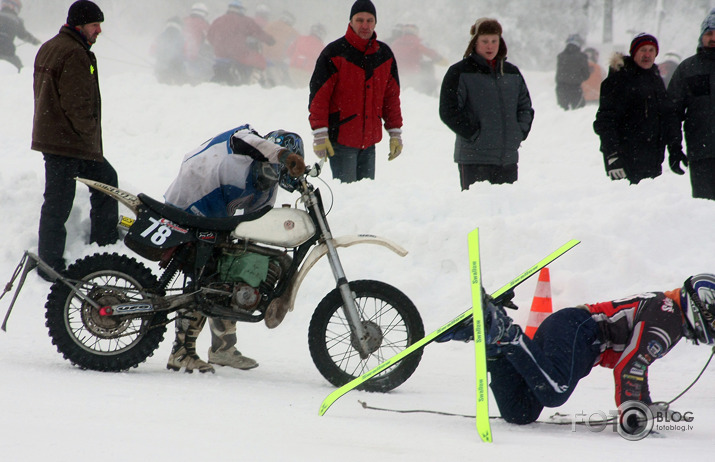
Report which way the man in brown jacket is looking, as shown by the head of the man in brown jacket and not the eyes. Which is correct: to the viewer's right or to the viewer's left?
to the viewer's right

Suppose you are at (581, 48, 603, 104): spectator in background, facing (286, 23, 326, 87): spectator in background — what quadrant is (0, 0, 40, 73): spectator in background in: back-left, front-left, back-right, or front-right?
front-left

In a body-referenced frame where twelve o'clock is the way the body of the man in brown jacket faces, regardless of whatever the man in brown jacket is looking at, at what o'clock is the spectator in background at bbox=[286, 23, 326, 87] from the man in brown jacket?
The spectator in background is roughly at 10 o'clock from the man in brown jacket.

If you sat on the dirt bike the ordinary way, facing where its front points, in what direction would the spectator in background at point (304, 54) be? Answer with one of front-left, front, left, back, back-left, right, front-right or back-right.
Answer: left

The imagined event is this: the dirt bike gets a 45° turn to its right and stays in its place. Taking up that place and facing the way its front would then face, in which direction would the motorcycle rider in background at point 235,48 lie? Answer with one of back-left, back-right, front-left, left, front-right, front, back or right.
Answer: back-left

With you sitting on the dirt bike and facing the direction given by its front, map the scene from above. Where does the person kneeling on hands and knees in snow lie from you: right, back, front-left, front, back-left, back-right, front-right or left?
front-right

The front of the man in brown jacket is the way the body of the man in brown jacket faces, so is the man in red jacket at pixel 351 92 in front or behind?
in front

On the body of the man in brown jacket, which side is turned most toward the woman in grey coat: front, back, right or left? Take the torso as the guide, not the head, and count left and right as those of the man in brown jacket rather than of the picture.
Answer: front

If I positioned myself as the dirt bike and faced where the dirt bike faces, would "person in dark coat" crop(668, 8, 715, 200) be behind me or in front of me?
in front

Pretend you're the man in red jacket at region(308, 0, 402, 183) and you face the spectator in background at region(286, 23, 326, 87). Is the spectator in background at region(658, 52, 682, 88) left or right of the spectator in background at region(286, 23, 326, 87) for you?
right

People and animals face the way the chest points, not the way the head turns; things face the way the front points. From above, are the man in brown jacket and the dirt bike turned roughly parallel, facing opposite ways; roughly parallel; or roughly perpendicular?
roughly parallel

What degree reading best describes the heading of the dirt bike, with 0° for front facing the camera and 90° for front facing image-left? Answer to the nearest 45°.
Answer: approximately 270°

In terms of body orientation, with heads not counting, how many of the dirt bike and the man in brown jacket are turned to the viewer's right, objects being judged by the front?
2

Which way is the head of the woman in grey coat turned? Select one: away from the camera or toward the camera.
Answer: toward the camera

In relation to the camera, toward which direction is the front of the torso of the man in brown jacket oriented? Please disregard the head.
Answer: to the viewer's right
